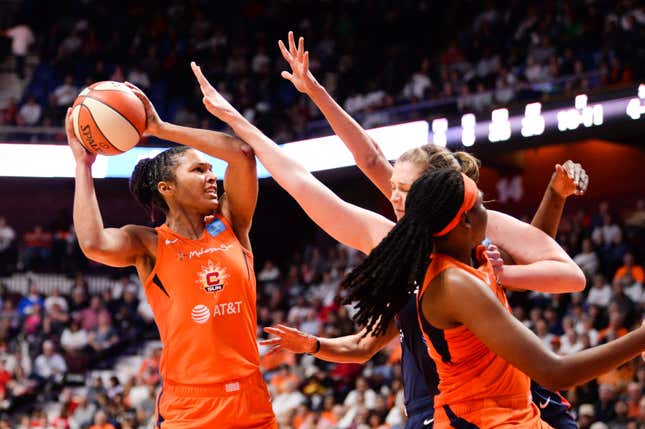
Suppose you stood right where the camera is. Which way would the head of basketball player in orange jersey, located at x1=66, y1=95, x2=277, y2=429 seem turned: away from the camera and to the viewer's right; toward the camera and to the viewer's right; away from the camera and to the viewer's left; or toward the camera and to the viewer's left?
toward the camera and to the viewer's right

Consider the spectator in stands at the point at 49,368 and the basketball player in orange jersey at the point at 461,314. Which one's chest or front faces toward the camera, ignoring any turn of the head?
the spectator in stands

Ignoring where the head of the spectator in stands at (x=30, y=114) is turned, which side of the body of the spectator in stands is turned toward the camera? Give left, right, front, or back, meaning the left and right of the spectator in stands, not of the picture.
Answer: front

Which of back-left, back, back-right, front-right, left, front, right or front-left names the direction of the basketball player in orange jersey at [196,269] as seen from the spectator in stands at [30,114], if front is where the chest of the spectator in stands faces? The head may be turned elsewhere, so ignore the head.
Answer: front

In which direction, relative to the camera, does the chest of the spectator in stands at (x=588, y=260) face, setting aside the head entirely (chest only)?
toward the camera

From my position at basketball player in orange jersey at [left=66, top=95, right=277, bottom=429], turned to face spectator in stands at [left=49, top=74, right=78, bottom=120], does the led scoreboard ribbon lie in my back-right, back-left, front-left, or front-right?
front-right

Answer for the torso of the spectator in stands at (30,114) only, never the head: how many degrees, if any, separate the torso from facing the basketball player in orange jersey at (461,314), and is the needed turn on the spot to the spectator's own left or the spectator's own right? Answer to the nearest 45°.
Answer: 0° — they already face them

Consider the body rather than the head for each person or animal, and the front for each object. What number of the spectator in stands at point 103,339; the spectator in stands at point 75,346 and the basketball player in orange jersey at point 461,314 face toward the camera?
2

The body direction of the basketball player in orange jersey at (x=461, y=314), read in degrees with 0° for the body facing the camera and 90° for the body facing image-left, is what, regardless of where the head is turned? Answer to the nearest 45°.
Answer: approximately 270°

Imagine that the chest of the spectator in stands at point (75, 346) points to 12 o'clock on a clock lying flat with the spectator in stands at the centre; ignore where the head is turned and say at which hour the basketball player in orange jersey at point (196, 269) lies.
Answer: The basketball player in orange jersey is roughly at 12 o'clock from the spectator in stands.
